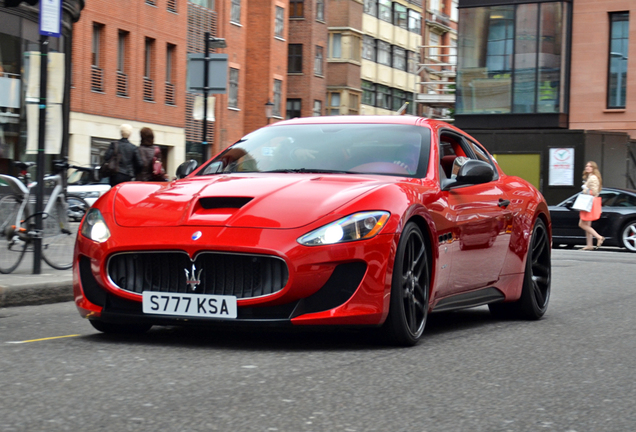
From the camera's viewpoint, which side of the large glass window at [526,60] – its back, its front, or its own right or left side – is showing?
front

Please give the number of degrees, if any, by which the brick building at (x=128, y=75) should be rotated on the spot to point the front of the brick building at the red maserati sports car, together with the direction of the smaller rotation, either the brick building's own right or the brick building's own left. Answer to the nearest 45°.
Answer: approximately 45° to the brick building's own right

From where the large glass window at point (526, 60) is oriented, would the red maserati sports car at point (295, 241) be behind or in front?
in front

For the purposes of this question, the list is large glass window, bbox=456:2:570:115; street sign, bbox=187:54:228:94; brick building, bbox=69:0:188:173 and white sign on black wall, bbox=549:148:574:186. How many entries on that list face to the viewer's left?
0

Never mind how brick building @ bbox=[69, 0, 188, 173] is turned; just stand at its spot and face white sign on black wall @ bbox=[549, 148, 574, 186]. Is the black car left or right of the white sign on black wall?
right

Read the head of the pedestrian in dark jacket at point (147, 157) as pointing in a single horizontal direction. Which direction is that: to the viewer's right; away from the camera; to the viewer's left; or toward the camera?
away from the camera

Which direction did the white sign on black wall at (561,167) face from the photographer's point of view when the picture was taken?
facing the viewer

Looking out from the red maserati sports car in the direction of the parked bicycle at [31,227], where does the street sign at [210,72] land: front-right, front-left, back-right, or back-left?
front-right

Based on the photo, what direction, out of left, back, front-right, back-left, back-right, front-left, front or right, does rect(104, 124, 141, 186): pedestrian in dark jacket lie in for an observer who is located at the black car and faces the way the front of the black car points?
front-left

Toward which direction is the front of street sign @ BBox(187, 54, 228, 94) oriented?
away from the camera

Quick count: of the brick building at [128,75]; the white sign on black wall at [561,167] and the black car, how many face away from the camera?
0

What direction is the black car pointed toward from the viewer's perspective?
to the viewer's left

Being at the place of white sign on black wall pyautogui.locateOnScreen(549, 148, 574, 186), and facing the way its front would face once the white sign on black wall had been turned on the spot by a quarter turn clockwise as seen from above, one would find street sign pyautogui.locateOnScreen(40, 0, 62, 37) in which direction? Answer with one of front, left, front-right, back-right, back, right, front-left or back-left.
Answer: left

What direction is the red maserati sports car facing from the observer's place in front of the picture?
facing the viewer and to the left of the viewer

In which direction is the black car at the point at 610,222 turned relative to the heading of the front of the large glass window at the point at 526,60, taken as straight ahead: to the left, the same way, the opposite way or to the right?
to the right
